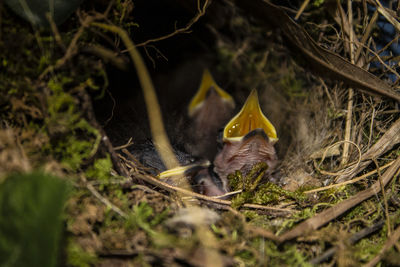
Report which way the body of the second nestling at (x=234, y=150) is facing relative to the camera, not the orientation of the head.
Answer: toward the camera

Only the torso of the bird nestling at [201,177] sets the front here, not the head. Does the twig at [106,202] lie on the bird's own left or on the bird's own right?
on the bird's own left

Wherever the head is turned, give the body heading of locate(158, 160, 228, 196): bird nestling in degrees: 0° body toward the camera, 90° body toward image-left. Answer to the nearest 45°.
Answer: approximately 90°
